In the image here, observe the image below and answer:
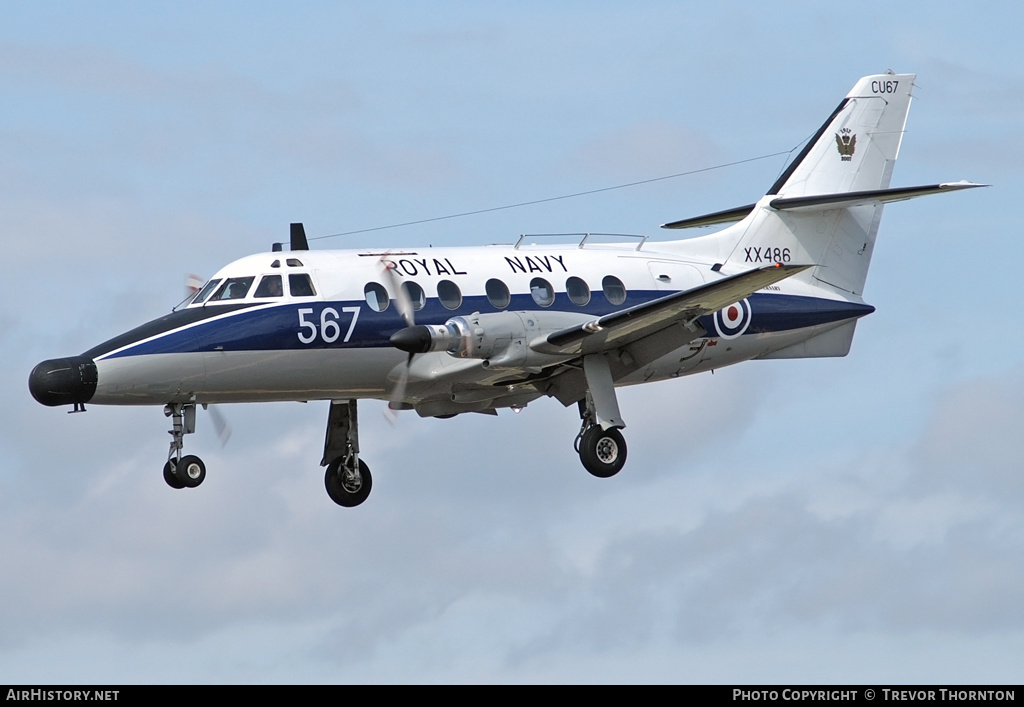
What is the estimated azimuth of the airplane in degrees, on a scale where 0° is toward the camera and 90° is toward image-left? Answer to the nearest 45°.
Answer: approximately 45°
